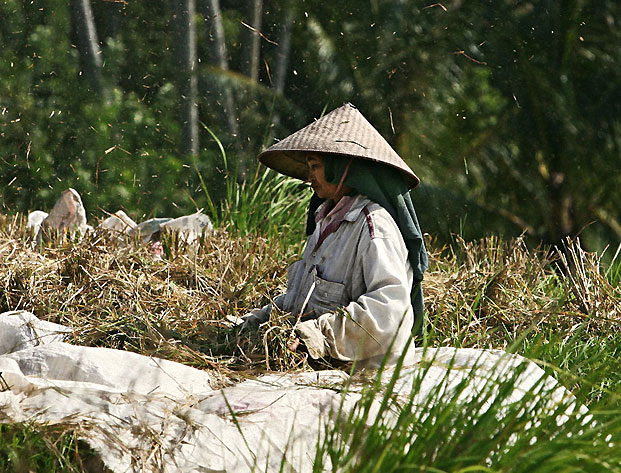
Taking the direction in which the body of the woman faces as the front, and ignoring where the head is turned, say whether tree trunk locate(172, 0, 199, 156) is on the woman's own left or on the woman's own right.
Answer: on the woman's own right

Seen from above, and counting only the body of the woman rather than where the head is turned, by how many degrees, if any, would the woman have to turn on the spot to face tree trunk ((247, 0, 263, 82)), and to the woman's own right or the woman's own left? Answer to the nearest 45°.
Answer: approximately 135° to the woman's own right

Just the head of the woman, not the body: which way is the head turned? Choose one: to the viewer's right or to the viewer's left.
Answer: to the viewer's left

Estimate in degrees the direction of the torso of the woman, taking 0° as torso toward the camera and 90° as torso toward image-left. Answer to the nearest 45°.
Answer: approximately 45°

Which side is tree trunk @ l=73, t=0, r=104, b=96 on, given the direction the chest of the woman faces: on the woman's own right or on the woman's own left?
on the woman's own right

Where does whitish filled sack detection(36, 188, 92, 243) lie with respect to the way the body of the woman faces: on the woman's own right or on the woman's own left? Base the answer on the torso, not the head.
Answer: on the woman's own right

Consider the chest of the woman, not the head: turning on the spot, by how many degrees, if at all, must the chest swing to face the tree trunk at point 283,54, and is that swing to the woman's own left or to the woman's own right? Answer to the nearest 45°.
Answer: approximately 135° to the woman's own right

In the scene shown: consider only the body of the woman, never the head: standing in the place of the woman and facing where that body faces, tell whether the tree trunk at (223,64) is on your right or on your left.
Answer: on your right
